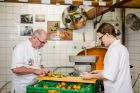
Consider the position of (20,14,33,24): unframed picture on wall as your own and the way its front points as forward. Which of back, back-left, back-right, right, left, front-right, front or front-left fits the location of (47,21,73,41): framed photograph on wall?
left

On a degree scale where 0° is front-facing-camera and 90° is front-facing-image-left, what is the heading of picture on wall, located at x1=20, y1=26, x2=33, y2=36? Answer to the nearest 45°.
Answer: approximately 0°

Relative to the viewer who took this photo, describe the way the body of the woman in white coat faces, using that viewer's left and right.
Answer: facing to the left of the viewer

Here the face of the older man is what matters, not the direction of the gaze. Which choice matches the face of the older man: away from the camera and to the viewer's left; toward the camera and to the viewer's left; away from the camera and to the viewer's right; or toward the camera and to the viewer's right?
toward the camera and to the viewer's right

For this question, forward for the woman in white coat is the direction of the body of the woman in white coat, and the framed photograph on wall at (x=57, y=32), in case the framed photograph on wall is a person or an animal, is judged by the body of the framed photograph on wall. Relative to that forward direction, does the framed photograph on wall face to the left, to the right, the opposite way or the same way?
to the left

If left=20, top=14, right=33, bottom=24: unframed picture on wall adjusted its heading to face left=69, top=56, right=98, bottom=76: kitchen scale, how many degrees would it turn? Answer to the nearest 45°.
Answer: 0° — it already faces it
